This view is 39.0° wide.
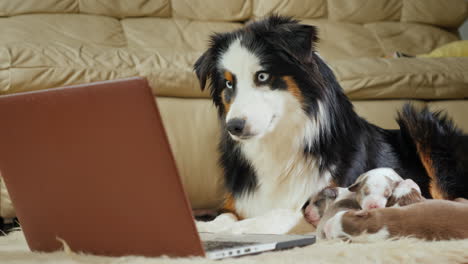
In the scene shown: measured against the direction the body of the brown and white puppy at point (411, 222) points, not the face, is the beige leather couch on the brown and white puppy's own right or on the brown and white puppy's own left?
on the brown and white puppy's own right

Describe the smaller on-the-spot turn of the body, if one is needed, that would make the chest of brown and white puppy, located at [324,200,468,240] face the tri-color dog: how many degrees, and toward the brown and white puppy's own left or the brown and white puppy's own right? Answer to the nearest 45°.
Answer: approximately 45° to the brown and white puppy's own right

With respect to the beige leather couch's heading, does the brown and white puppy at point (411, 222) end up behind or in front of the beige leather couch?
in front

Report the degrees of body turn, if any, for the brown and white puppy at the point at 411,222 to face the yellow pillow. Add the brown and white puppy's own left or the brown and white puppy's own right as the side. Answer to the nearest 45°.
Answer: approximately 90° to the brown and white puppy's own right

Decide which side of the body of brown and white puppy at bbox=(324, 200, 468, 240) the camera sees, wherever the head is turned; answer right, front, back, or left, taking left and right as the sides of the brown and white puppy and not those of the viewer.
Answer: left

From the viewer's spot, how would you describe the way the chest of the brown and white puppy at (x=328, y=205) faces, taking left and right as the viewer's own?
facing to the left of the viewer

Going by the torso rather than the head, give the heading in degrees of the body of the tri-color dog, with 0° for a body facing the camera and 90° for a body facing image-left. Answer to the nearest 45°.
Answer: approximately 45°

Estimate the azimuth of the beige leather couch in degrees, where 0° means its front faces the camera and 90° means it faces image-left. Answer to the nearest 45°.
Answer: approximately 0°
